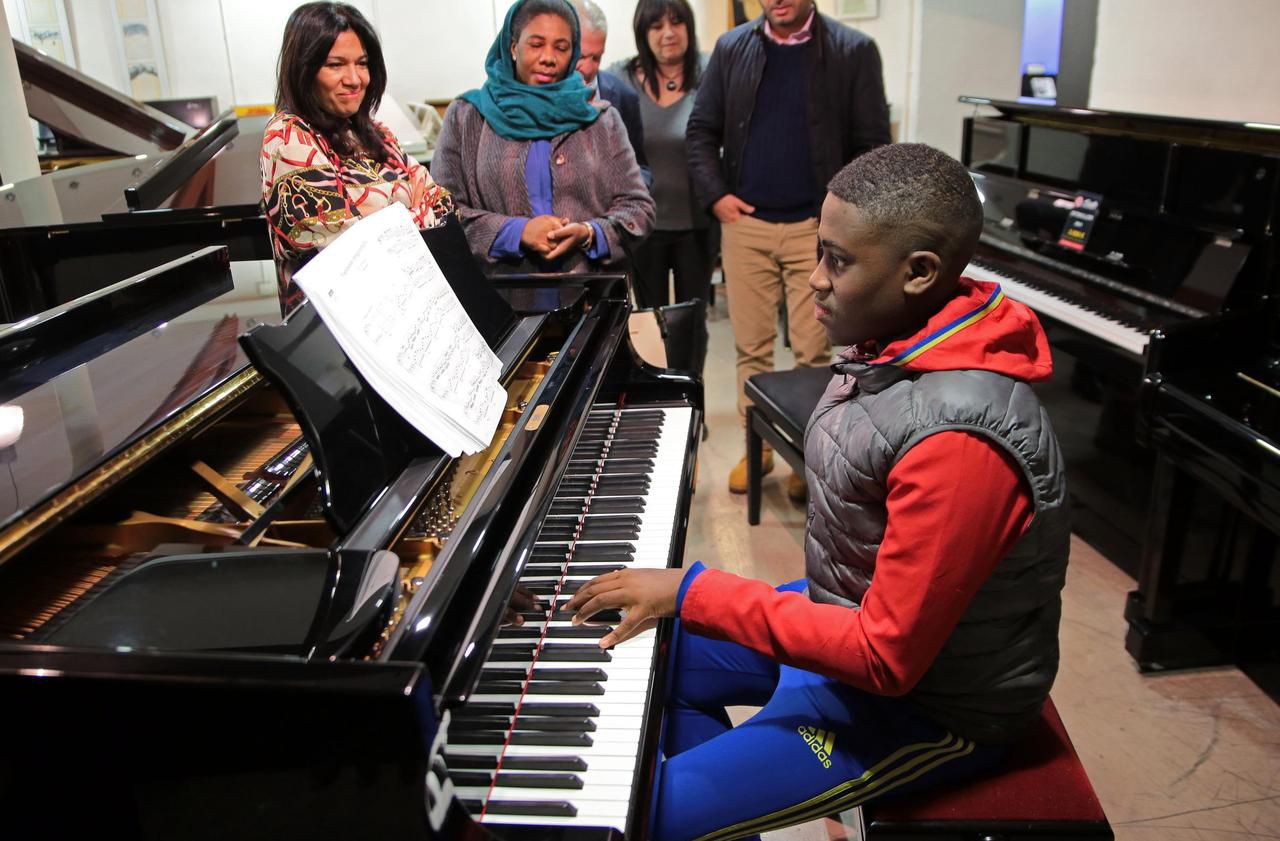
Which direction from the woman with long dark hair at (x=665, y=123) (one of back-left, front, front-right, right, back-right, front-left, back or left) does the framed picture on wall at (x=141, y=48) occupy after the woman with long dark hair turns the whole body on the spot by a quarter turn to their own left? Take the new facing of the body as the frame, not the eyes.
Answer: back-left

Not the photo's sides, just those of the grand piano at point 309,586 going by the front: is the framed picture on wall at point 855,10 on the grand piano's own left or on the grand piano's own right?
on the grand piano's own left

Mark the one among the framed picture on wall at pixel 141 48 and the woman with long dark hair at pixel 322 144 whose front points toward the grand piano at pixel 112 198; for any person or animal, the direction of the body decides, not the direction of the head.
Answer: the framed picture on wall

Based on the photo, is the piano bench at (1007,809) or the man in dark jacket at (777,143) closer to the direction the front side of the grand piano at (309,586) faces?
the piano bench

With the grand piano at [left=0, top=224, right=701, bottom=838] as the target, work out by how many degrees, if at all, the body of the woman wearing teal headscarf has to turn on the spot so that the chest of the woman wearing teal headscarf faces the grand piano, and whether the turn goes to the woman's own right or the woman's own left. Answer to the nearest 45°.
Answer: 0° — they already face it

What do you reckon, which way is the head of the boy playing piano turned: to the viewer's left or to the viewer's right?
to the viewer's left

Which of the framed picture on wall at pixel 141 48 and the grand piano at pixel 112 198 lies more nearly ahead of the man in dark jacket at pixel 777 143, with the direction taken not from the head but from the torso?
the grand piano

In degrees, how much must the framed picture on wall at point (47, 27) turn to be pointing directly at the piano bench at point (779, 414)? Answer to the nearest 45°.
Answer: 0° — it already faces it

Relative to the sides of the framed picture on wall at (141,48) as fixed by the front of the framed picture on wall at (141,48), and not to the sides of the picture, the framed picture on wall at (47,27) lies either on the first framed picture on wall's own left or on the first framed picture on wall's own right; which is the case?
on the first framed picture on wall's own right

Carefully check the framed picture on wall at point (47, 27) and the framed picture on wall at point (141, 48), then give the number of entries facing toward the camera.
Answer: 2

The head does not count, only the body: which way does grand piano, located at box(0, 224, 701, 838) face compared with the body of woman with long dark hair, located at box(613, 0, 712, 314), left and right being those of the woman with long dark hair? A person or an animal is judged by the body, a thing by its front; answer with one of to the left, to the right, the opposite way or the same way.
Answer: to the left
